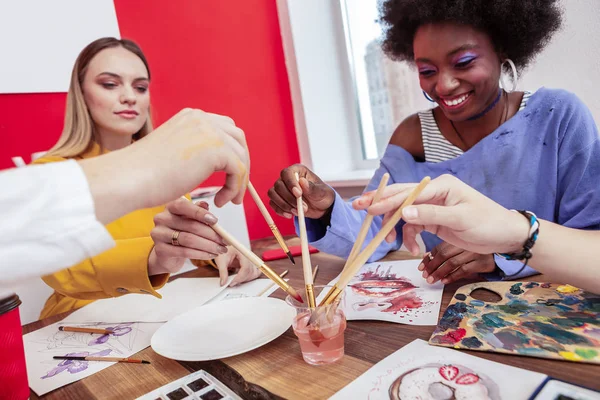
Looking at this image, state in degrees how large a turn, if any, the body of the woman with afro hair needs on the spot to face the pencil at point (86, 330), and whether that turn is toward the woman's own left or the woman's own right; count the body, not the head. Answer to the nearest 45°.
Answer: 0° — they already face it

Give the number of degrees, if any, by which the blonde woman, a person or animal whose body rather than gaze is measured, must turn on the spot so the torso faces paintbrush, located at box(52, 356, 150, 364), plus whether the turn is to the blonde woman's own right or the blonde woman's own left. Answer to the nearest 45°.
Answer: approximately 45° to the blonde woman's own right

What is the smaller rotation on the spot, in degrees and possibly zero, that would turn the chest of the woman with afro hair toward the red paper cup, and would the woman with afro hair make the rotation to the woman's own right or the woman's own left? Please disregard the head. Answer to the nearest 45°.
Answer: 0° — they already face it

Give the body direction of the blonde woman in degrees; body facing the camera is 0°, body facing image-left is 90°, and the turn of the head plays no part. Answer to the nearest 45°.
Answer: approximately 315°

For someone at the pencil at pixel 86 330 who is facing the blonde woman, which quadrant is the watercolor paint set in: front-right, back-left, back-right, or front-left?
back-right

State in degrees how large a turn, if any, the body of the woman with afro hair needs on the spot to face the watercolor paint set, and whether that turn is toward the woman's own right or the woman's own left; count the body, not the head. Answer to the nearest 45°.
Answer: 0° — they already face it

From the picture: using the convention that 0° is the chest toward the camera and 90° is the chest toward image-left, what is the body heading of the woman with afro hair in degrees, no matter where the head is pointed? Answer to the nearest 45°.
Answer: approximately 45°

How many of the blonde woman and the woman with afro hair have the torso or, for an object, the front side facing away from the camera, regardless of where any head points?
0
